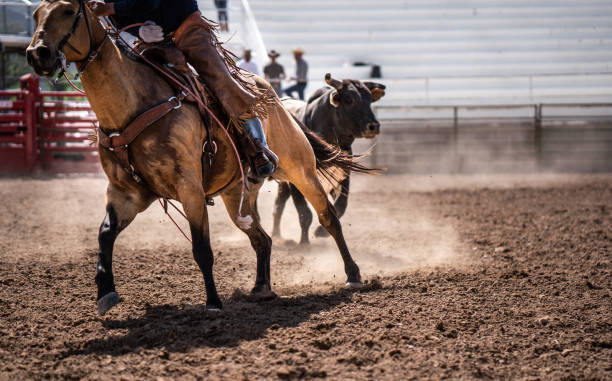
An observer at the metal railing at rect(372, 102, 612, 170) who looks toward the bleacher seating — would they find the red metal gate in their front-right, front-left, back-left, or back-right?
back-left

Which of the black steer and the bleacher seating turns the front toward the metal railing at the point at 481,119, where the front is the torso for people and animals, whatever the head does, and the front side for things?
the bleacher seating

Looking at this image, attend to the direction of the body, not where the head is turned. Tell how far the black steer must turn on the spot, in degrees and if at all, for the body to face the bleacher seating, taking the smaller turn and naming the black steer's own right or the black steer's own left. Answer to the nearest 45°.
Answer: approximately 135° to the black steer's own left

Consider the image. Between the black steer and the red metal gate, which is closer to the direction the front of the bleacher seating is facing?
the black steer

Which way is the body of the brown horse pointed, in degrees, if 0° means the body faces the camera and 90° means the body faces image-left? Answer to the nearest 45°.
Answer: approximately 45°

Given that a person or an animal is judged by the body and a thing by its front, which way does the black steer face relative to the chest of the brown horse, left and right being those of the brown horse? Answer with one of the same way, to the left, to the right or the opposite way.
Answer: to the left

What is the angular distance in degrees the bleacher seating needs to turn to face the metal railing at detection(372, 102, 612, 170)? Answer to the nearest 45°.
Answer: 0° — it already faces it

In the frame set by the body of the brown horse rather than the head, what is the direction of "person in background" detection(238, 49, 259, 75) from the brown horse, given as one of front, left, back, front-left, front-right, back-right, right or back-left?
back-right

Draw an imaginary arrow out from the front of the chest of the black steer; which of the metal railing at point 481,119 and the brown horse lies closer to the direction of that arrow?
the brown horse

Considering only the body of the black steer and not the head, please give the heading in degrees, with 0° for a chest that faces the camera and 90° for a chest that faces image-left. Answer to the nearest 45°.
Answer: approximately 315°

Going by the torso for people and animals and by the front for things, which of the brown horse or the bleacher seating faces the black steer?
the bleacher seating
